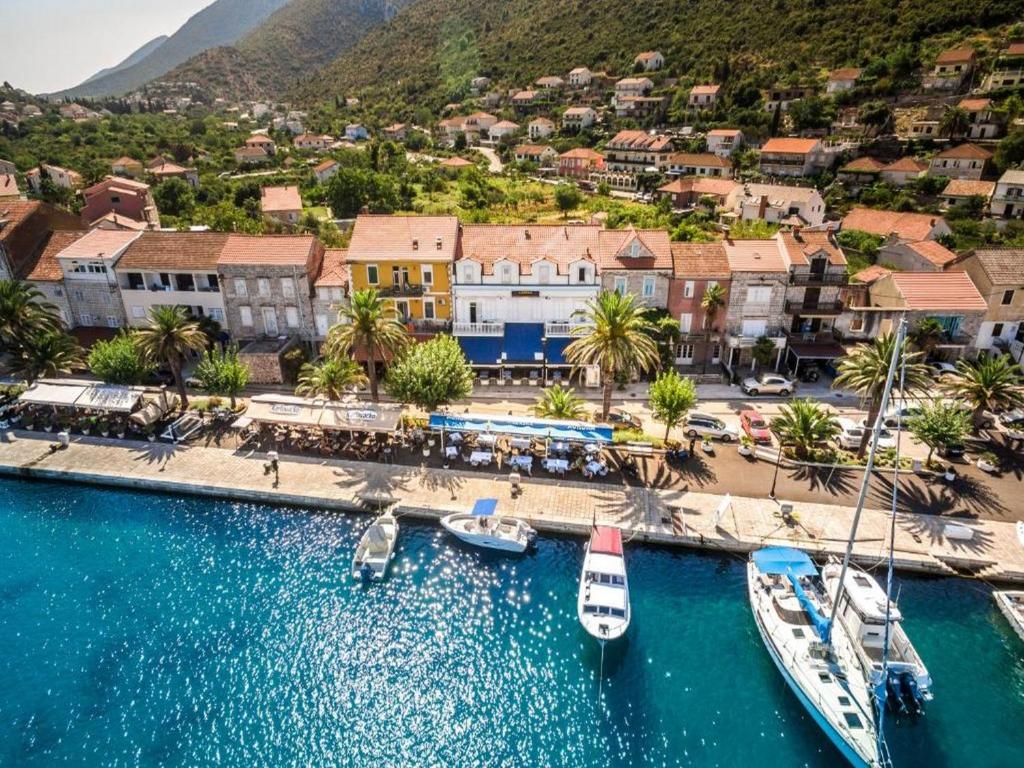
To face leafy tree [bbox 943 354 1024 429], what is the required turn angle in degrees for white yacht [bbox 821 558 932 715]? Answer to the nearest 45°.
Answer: approximately 45° to its right

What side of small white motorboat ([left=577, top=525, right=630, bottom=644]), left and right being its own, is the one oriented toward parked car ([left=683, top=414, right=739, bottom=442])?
back

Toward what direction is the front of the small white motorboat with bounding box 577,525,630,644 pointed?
toward the camera

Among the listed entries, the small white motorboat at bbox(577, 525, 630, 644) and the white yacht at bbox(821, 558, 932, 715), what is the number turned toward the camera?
1

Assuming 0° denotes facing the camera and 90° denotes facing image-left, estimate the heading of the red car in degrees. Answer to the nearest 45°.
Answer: approximately 315°

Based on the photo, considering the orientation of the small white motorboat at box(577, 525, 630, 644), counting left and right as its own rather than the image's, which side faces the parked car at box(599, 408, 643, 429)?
back

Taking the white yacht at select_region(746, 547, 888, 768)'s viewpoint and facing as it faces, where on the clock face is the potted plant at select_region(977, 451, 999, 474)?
The potted plant is roughly at 8 o'clock from the white yacht.

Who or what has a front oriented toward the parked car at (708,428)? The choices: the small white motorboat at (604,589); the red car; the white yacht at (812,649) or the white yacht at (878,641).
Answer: the white yacht at (878,641)

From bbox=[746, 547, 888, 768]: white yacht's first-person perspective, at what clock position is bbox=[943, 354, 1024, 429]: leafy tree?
The leafy tree is roughly at 8 o'clock from the white yacht.

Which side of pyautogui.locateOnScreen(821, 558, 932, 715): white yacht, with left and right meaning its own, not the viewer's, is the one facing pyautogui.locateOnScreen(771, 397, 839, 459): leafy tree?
front

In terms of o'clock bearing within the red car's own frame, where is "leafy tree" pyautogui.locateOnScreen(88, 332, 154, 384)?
The leafy tree is roughly at 4 o'clock from the red car.

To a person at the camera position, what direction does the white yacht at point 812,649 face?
facing the viewer and to the right of the viewer

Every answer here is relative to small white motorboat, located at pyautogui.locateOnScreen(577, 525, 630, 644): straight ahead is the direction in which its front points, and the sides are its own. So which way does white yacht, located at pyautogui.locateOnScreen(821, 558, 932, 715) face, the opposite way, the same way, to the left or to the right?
the opposite way

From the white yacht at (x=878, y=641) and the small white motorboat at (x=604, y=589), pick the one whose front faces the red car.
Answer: the white yacht
